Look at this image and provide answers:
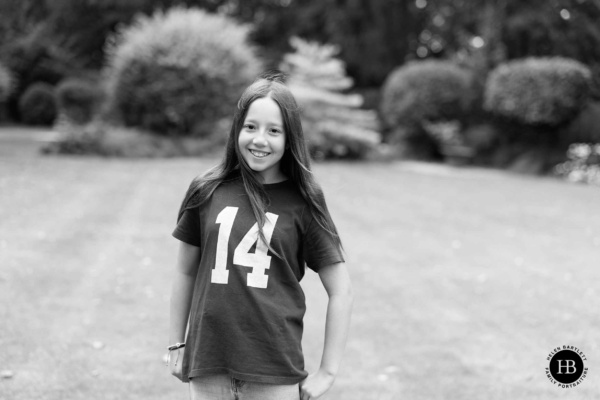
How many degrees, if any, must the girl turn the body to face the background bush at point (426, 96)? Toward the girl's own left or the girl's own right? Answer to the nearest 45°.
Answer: approximately 180°

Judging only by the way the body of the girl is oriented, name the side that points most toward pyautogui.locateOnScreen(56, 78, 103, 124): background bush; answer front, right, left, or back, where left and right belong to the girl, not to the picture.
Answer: back

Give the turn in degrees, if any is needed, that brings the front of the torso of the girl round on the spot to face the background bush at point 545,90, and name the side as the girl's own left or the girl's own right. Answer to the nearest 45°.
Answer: approximately 135° to the girl's own left

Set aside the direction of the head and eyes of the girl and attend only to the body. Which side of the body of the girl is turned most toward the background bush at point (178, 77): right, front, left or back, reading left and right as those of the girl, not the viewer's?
back

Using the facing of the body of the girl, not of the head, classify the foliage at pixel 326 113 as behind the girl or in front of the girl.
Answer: behind

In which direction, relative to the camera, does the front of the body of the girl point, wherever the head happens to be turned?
toward the camera

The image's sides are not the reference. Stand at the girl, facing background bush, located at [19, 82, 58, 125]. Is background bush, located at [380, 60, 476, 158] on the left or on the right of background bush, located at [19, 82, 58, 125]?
right

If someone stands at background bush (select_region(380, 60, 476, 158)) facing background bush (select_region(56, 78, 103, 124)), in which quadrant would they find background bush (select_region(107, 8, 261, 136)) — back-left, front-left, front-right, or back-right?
front-left
